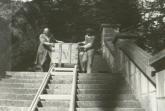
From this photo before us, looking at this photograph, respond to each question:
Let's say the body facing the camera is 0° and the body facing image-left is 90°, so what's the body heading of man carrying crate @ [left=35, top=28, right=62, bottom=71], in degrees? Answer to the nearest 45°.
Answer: approximately 270°

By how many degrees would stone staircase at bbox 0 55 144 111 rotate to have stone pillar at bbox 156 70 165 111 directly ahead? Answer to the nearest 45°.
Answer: approximately 45° to its left

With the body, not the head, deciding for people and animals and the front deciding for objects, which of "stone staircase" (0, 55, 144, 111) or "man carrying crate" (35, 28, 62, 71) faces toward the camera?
the stone staircase

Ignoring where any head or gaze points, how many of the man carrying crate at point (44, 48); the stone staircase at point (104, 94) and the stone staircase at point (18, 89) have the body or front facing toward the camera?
2

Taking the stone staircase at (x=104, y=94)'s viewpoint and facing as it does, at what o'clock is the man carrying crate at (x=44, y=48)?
The man carrying crate is roughly at 5 o'clock from the stone staircase.

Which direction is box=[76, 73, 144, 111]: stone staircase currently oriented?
toward the camera

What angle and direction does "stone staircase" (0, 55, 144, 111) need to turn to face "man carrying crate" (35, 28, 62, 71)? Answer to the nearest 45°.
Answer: approximately 180°
